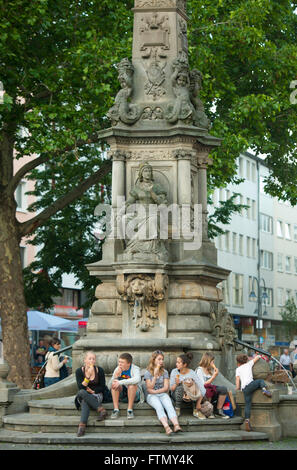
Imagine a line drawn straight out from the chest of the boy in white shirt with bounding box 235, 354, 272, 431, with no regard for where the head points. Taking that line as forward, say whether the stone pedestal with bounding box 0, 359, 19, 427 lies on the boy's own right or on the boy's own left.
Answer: on the boy's own left
